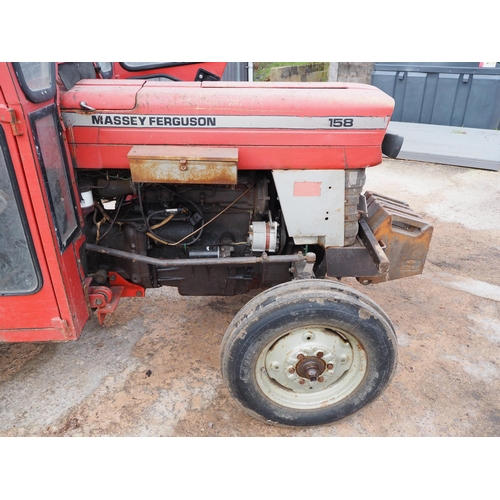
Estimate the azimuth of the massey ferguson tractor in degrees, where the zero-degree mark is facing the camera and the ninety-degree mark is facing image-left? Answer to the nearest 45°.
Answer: approximately 270°
